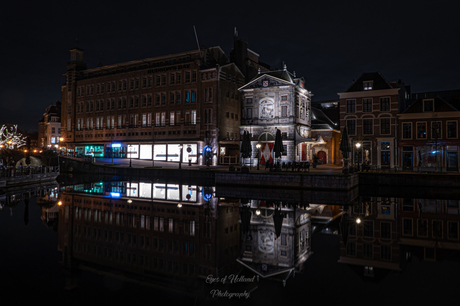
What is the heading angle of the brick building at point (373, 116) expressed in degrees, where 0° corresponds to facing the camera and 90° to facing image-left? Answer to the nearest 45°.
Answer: approximately 0°

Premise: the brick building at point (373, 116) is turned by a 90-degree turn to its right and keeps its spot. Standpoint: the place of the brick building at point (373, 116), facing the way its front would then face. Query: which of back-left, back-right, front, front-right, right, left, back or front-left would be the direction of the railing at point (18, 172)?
front-left
